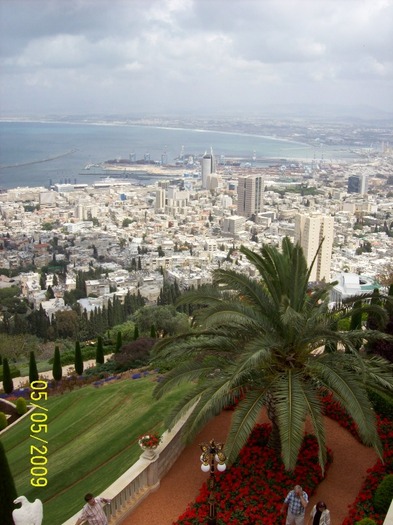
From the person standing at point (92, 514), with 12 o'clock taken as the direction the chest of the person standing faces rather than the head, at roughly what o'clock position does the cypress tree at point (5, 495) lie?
The cypress tree is roughly at 3 o'clock from the person standing.

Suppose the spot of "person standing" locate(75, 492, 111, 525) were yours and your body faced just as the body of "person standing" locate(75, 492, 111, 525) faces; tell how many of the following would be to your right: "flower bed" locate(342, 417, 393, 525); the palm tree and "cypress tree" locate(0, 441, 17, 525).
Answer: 1

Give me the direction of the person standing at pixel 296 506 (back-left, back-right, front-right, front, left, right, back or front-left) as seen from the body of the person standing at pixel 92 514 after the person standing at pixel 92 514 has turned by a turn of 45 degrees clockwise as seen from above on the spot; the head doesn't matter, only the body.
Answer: back-left

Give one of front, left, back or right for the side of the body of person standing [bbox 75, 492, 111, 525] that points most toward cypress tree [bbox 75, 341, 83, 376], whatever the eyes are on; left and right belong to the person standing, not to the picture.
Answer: back

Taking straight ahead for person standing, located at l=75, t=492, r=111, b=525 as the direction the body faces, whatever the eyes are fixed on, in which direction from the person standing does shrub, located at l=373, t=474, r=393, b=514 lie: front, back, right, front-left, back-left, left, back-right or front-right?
left

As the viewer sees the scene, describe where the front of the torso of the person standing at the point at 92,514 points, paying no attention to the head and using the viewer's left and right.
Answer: facing the viewer

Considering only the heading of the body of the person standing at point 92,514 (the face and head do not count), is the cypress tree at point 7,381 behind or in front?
behind

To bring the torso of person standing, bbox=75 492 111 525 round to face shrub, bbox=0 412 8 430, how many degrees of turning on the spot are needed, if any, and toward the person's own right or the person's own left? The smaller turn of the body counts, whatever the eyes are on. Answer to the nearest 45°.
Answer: approximately 180°

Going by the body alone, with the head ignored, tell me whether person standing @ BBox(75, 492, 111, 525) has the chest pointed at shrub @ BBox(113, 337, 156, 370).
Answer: no

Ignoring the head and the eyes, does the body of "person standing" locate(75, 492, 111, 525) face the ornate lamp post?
no

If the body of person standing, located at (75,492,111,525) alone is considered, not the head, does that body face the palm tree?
no

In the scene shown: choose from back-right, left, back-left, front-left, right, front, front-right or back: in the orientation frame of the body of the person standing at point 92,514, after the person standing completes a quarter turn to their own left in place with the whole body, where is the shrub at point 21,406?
left

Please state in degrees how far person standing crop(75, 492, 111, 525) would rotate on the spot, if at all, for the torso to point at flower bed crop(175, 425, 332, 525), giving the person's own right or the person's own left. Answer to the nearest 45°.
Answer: approximately 90° to the person's own left

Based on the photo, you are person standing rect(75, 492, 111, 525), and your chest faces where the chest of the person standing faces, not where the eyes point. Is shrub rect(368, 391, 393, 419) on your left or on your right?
on your left

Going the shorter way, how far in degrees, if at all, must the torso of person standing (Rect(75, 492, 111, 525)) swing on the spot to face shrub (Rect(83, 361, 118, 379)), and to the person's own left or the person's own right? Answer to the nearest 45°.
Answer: approximately 180°
